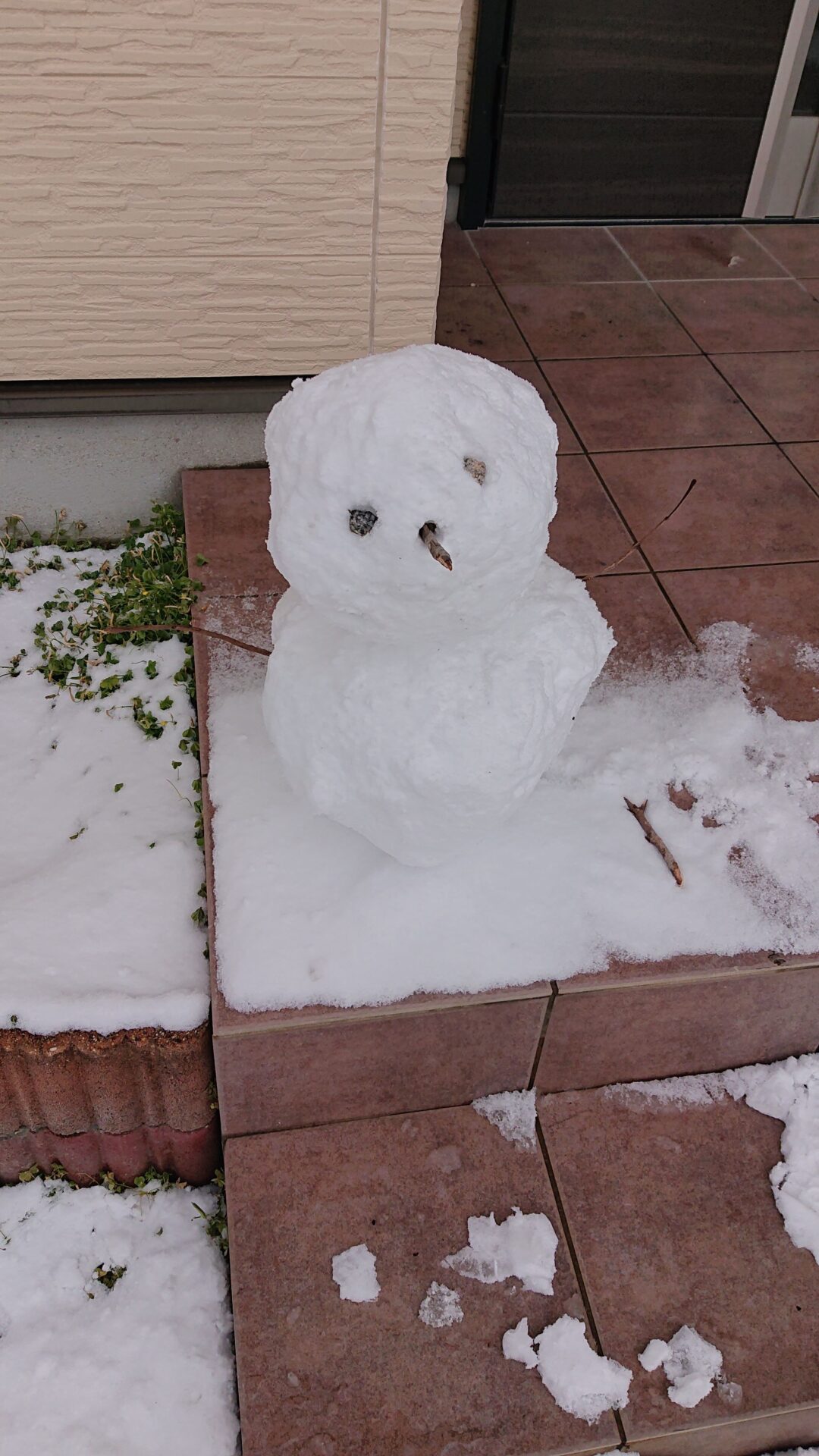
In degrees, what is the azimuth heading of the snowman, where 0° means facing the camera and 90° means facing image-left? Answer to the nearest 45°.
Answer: approximately 0°

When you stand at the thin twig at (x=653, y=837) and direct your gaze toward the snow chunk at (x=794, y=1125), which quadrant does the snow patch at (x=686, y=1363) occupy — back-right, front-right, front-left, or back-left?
front-right

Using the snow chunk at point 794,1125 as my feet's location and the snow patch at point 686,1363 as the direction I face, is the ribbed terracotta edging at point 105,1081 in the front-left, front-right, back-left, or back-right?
front-right

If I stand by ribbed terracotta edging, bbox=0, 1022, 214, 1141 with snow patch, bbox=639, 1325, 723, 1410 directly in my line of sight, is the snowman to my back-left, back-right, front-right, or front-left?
front-left
